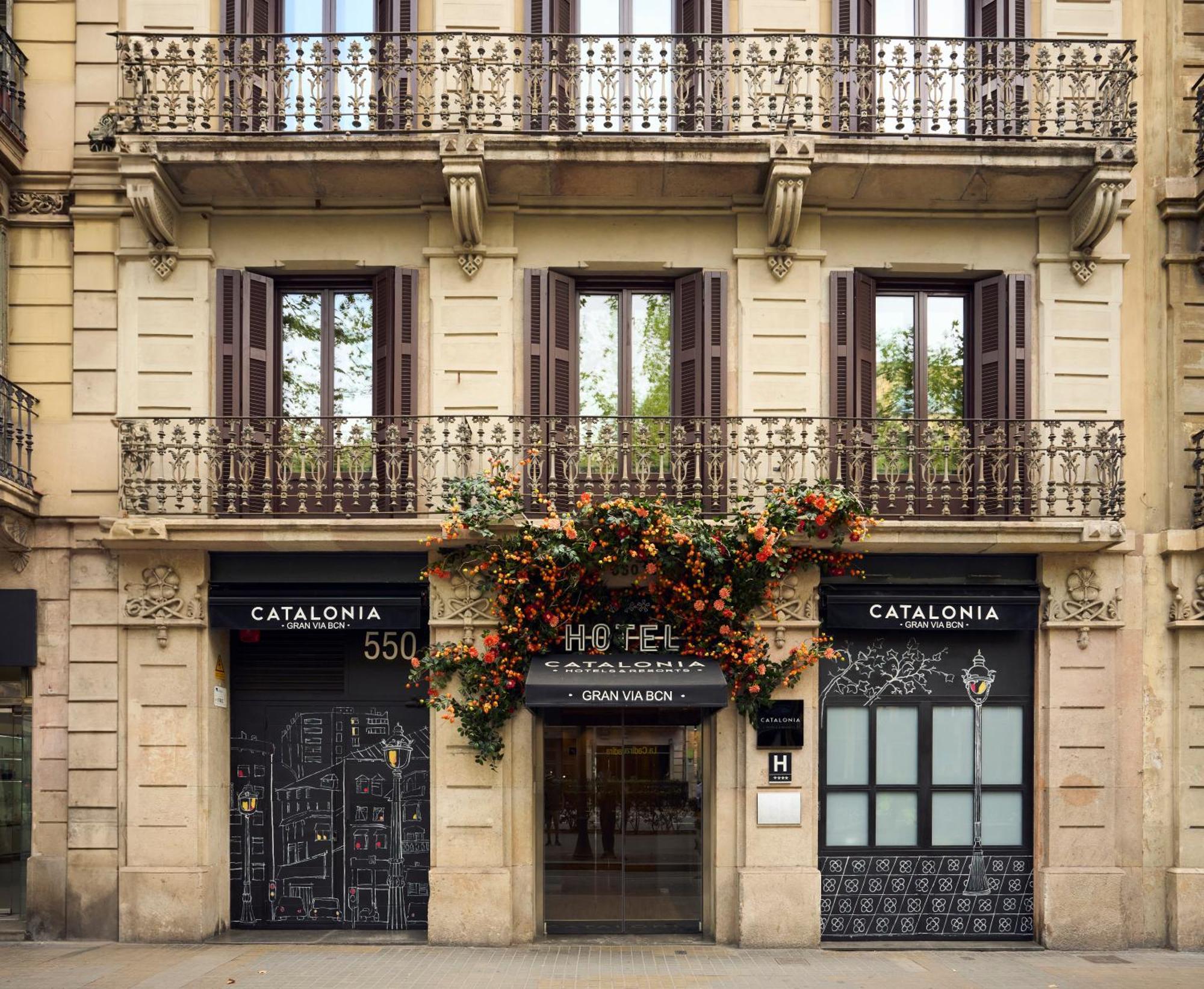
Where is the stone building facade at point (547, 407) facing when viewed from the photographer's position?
facing the viewer

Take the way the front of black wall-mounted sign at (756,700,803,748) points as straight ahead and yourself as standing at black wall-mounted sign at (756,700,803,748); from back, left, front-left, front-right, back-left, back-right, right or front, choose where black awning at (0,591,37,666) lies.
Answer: right

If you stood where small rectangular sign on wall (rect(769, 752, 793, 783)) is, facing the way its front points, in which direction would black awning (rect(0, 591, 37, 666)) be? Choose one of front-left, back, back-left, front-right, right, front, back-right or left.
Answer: right

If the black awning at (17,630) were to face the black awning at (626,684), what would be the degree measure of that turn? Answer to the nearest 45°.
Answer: approximately 45° to its left

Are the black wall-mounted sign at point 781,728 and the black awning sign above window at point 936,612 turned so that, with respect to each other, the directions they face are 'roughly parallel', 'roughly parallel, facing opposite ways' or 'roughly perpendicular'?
roughly parallel

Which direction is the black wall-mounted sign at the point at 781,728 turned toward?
toward the camera

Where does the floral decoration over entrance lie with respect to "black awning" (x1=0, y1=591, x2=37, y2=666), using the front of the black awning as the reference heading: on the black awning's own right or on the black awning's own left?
on the black awning's own left

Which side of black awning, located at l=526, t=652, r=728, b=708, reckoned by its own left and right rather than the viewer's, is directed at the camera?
front
